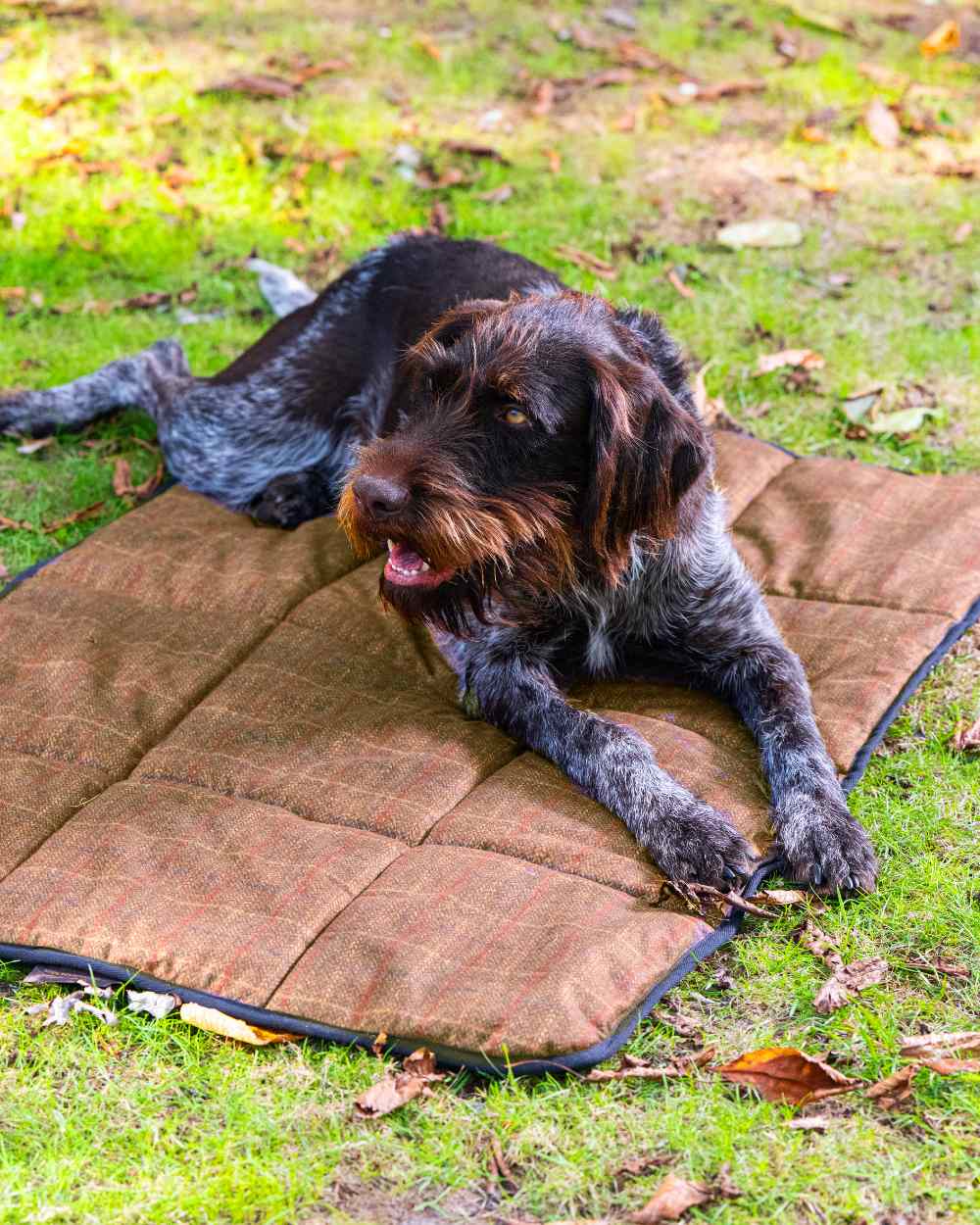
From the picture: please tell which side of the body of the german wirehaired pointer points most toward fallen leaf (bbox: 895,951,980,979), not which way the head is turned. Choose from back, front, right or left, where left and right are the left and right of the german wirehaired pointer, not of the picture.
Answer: front

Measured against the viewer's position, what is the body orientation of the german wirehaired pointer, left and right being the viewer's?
facing the viewer and to the right of the viewer

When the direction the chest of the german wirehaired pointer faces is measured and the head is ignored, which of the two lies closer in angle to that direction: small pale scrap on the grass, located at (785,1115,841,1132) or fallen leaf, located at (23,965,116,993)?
the small pale scrap on the grass

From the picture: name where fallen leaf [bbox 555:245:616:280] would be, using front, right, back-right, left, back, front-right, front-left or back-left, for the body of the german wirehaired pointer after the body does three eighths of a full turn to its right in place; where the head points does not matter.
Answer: right

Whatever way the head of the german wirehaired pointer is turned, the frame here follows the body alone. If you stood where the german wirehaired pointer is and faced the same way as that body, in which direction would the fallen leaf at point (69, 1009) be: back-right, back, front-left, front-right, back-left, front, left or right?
right

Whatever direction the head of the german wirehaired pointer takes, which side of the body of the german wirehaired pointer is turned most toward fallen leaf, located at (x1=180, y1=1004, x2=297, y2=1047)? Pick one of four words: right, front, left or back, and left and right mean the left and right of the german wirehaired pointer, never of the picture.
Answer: right

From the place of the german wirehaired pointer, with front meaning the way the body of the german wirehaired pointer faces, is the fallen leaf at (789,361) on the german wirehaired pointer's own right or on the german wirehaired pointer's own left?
on the german wirehaired pointer's own left

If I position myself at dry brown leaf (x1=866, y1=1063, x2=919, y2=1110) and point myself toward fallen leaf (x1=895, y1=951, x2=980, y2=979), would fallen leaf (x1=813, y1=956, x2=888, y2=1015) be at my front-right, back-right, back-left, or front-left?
front-left

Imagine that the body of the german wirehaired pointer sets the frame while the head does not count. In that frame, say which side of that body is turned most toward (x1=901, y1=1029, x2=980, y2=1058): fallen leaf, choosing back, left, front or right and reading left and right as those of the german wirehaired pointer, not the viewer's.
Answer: front

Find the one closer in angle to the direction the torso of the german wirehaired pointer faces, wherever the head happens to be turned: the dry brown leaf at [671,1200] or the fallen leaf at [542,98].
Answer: the dry brown leaf

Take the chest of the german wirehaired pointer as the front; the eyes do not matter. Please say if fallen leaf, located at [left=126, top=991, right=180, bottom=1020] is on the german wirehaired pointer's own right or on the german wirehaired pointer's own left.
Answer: on the german wirehaired pointer's own right

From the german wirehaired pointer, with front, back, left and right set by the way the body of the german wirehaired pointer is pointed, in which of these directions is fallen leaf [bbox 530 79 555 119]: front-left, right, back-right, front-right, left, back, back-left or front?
back-left

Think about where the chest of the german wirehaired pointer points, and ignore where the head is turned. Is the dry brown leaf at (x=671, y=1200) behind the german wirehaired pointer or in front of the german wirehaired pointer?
in front

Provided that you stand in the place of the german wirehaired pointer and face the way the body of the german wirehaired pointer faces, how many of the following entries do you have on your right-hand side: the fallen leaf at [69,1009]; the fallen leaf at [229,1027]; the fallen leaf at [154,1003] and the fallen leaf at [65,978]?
4

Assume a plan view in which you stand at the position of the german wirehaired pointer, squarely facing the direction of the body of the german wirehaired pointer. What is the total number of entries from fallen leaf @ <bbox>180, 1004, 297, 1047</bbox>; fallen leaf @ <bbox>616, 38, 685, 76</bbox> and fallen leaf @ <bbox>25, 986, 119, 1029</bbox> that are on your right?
2

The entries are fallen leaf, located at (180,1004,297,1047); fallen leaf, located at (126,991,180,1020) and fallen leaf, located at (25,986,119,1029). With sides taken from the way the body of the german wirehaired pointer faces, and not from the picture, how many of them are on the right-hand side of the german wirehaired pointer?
3

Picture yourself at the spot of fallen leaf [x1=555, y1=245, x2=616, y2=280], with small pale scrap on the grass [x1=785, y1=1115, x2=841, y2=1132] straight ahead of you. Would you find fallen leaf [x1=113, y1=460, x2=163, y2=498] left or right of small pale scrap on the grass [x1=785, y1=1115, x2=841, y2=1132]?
right

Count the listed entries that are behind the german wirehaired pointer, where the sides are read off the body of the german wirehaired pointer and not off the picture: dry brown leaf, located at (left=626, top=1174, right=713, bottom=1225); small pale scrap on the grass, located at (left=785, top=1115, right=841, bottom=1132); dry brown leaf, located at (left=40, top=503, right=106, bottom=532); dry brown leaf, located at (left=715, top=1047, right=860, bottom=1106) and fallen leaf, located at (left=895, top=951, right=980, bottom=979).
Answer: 1
